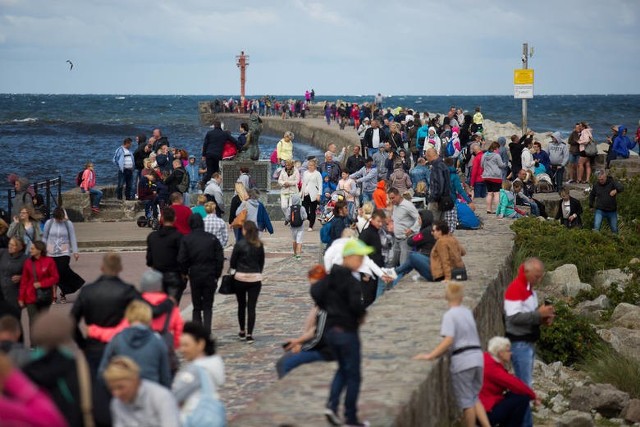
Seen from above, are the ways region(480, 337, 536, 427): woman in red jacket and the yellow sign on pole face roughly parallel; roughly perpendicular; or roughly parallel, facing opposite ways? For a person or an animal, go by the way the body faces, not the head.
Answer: roughly perpendicular

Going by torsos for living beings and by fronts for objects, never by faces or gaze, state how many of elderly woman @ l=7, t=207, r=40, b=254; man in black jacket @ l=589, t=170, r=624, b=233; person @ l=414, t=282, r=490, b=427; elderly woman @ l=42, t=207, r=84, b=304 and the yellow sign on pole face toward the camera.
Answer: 4

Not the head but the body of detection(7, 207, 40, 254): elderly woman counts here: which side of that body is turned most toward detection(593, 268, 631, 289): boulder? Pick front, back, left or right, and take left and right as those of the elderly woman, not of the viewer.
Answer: left

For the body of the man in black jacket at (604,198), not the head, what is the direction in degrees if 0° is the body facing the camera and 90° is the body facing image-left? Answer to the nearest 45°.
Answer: approximately 0°

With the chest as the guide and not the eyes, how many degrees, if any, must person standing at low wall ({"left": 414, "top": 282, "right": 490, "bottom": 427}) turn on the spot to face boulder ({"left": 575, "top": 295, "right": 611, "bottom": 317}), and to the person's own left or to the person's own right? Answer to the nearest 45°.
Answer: approximately 45° to the person's own right

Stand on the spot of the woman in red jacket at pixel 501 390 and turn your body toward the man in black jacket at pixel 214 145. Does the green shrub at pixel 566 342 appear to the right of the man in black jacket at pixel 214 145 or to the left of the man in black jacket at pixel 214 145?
right

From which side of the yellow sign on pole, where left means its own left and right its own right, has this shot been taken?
front

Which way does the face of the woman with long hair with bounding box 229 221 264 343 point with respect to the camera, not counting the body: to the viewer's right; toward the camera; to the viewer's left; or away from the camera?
away from the camera

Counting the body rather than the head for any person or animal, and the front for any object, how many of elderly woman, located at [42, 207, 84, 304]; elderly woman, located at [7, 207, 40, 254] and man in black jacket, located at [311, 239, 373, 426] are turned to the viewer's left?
0

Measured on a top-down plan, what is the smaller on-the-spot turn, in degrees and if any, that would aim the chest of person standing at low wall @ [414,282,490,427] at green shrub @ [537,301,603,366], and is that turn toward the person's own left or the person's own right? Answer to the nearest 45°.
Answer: approximately 45° to the person's own right

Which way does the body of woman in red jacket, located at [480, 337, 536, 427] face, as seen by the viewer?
to the viewer's right
